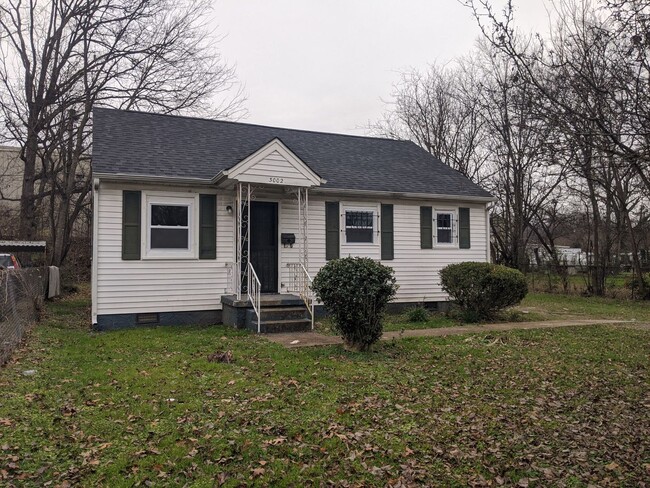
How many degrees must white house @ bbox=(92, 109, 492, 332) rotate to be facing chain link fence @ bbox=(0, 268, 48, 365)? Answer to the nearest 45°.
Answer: approximately 90° to its right

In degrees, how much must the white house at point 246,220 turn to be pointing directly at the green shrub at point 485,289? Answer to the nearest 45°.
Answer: approximately 45° to its left

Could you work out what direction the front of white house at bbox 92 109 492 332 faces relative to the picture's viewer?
facing the viewer and to the right of the viewer

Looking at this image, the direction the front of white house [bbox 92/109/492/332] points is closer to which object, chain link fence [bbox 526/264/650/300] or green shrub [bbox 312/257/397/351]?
the green shrub

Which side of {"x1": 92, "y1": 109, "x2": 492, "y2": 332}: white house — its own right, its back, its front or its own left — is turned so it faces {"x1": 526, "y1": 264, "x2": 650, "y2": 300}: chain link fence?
left
